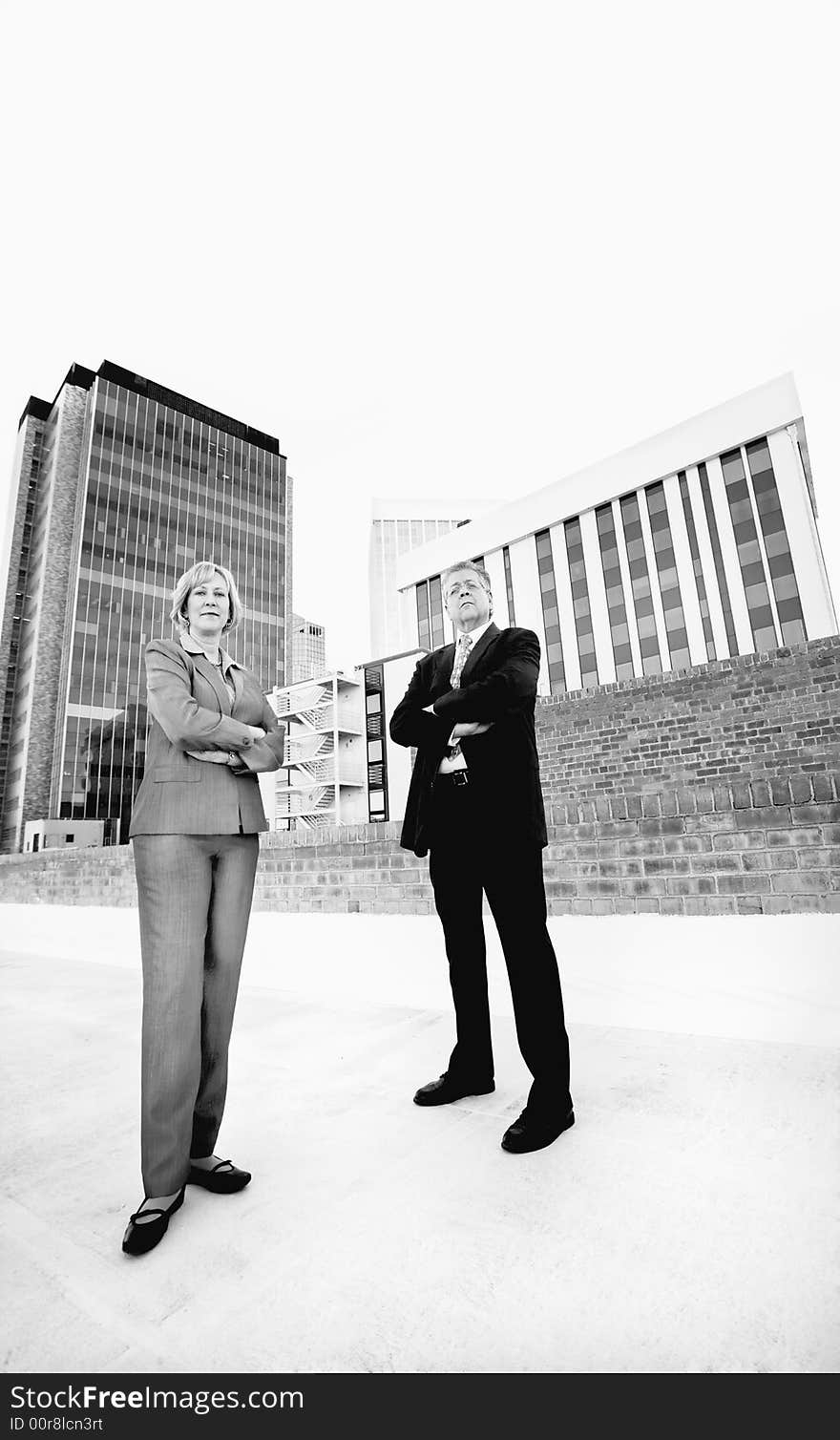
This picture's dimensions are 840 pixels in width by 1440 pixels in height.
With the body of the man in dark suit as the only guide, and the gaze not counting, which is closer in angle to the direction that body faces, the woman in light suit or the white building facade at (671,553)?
the woman in light suit

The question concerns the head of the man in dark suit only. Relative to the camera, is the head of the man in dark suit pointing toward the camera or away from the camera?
toward the camera

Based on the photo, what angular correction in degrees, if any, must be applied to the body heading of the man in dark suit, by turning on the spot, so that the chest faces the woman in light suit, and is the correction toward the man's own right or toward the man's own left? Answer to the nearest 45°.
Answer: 0° — they already face them

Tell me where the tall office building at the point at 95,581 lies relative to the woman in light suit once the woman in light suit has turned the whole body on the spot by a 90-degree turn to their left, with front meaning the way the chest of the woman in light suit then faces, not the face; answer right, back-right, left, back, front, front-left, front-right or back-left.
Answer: front-left

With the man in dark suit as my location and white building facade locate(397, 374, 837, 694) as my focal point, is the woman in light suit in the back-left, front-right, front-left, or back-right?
back-left

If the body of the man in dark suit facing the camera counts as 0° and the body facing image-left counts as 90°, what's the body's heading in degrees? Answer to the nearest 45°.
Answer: approximately 45°

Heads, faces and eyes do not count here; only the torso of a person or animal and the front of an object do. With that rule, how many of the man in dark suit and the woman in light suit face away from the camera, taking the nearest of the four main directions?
0
